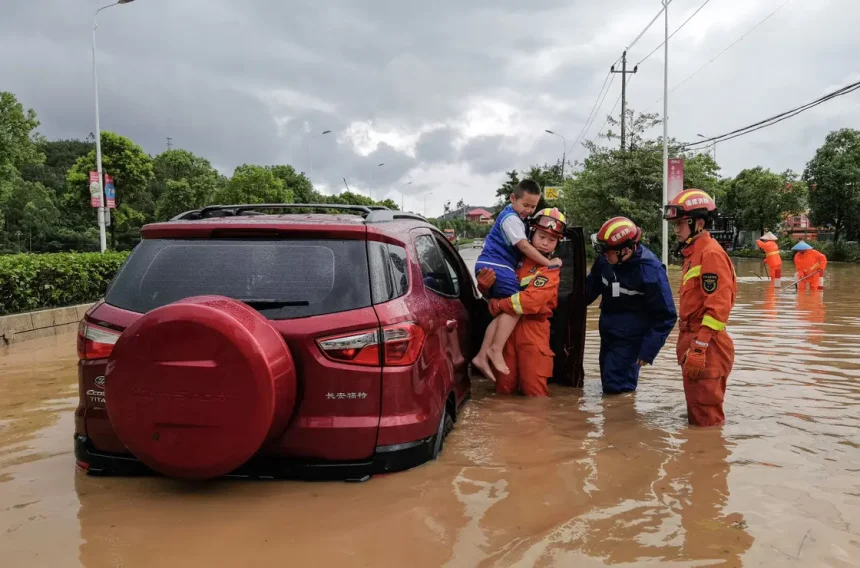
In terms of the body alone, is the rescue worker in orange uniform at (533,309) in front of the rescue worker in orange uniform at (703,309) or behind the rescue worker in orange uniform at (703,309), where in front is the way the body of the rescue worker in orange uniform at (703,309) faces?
in front

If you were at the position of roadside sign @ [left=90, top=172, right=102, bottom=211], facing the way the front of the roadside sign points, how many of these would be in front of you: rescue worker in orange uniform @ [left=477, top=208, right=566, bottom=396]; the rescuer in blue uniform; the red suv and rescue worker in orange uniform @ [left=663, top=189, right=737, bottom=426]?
4

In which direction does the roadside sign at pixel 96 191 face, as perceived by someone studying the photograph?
facing the viewer

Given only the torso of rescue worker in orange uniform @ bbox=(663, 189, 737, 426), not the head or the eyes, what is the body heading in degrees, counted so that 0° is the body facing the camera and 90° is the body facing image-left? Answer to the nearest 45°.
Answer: approximately 90°

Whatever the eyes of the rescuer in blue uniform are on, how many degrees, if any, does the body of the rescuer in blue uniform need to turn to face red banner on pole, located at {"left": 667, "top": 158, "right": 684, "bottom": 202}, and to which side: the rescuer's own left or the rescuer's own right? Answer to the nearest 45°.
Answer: approximately 135° to the rescuer's own right

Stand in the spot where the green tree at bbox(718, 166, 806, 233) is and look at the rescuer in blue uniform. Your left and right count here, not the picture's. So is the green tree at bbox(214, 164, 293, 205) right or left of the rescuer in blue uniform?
right

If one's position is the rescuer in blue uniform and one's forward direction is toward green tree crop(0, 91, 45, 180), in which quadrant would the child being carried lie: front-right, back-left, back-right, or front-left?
front-left

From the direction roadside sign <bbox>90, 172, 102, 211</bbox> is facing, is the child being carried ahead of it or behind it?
ahead

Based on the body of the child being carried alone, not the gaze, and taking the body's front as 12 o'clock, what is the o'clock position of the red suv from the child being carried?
The red suv is roughly at 4 o'clock from the child being carried.

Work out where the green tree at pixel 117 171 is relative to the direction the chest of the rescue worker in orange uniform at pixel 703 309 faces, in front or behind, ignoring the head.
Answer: in front

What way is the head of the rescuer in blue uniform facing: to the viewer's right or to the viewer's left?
to the viewer's left

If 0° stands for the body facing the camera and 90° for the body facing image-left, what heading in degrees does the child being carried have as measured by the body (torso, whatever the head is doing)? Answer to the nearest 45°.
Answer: approximately 270°

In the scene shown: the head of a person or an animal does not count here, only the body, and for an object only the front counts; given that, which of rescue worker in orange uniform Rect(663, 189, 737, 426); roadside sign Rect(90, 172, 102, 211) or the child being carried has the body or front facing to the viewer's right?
the child being carried

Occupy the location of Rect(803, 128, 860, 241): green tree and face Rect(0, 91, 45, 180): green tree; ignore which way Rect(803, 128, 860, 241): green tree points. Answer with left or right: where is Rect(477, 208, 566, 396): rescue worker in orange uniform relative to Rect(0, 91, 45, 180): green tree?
left

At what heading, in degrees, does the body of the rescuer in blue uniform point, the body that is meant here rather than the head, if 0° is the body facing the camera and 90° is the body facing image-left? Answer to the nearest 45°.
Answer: approximately 45°

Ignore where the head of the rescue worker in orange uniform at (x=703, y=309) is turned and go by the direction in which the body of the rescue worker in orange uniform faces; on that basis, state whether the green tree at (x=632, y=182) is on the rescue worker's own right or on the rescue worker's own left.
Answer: on the rescue worker's own right

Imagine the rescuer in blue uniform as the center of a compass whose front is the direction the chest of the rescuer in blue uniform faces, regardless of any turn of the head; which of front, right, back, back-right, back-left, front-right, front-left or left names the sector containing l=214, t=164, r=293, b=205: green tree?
right

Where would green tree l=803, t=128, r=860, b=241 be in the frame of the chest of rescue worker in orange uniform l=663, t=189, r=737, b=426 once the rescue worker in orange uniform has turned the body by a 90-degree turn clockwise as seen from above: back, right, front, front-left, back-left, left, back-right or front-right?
front

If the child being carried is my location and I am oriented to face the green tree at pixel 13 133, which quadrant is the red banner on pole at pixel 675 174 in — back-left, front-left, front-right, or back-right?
front-right

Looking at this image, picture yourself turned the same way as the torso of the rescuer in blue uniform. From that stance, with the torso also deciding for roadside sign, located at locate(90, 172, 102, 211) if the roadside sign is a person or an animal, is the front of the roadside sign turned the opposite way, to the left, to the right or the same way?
to the left

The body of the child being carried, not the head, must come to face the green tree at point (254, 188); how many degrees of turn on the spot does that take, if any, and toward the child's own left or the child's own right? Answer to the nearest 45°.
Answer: approximately 135° to the child's own left
